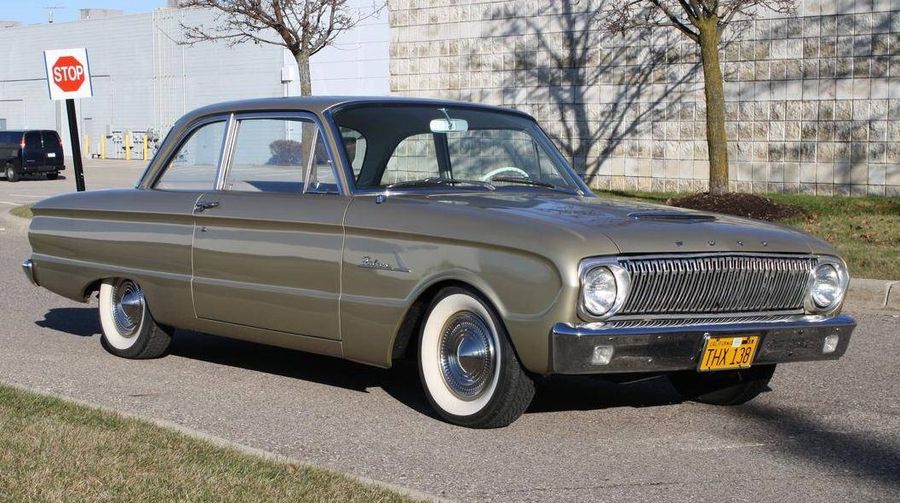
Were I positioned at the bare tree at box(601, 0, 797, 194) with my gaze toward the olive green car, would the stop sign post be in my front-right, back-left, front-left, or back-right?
front-right

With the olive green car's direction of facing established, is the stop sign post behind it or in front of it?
behind

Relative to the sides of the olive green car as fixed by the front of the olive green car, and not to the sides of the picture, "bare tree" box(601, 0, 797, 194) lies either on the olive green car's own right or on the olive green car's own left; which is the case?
on the olive green car's own left

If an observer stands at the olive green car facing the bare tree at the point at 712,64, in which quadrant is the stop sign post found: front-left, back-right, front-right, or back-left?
front-left

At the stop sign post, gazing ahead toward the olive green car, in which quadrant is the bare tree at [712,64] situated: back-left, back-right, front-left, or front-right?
front-left

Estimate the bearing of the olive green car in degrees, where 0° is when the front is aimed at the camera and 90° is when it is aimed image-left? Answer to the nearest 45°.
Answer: approximately 315°

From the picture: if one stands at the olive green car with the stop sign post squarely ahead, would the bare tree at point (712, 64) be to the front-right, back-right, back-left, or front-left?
front-right
